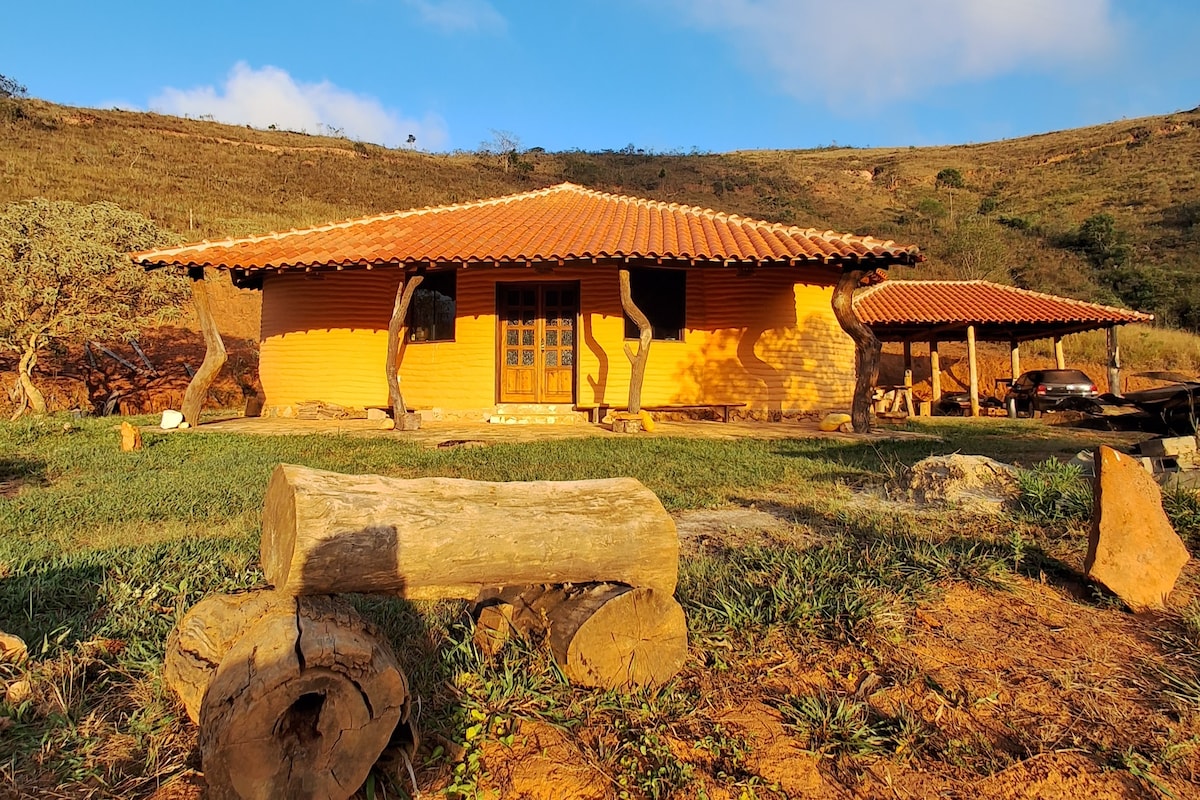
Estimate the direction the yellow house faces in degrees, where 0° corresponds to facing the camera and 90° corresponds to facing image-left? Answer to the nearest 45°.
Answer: approximately 0°

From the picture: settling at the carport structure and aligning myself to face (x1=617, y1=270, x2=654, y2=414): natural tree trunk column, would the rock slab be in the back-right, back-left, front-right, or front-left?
front-left

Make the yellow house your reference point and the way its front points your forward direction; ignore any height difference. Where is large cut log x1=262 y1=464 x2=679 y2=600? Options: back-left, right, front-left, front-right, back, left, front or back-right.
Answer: front

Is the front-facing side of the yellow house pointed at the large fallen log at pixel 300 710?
yes

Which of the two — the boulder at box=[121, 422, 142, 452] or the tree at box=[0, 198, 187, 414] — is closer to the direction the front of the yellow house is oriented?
the boulder

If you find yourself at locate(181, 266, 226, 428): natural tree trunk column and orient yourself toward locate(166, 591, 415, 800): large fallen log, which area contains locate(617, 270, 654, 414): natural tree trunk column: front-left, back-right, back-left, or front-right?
front-left

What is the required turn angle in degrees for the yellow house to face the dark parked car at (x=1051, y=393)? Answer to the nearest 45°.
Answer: approximately 90° to its left

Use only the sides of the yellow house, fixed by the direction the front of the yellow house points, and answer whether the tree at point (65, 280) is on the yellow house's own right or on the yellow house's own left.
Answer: on the yellow house's own right

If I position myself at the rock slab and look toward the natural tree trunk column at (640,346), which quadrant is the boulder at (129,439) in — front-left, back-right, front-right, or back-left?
front-left

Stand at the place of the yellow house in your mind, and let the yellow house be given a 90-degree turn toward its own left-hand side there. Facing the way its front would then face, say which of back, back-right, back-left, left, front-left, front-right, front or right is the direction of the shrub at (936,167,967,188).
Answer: front-left

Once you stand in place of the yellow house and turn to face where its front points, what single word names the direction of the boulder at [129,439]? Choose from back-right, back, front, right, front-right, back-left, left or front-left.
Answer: front-right

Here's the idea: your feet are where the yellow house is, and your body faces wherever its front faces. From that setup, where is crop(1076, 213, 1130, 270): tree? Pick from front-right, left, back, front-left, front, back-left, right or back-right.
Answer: back-left

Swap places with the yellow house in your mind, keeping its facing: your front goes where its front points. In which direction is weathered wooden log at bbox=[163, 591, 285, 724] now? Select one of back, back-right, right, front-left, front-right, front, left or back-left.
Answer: front

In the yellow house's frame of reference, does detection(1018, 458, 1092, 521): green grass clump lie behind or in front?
in front
